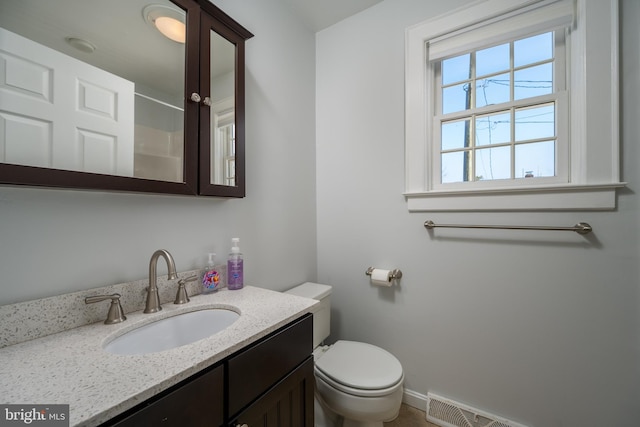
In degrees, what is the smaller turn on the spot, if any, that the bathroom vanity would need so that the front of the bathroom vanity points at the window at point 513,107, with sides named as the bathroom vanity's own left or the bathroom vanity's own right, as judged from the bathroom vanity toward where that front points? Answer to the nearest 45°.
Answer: approximately 45° to the bathroom vanity's own left

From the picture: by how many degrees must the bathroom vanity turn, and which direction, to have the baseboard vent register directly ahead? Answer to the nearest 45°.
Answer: approximately 45° to its left

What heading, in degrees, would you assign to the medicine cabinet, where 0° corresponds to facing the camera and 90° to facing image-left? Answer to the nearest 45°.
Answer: approximately 315°

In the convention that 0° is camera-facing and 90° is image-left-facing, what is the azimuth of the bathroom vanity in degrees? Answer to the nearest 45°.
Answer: approximately 315°

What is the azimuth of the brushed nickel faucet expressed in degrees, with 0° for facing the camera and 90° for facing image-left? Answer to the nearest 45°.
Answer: approximately 315°
